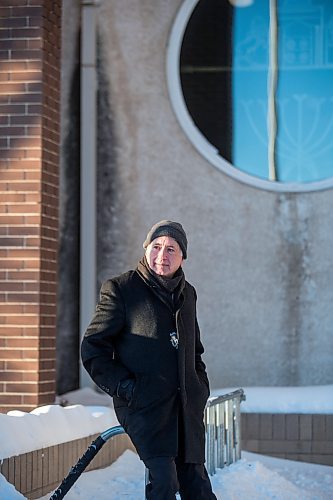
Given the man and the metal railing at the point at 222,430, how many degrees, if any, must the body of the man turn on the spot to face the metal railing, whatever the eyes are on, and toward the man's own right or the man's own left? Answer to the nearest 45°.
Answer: approximately 135° to the man's own left

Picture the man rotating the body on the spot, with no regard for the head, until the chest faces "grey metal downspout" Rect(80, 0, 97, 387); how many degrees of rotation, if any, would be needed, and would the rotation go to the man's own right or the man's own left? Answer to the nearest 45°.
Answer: approximately 135° to the man's own left

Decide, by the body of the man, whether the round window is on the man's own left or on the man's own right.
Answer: on the man's own left

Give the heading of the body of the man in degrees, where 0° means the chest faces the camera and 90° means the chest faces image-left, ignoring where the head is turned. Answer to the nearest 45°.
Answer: approximately 315°
